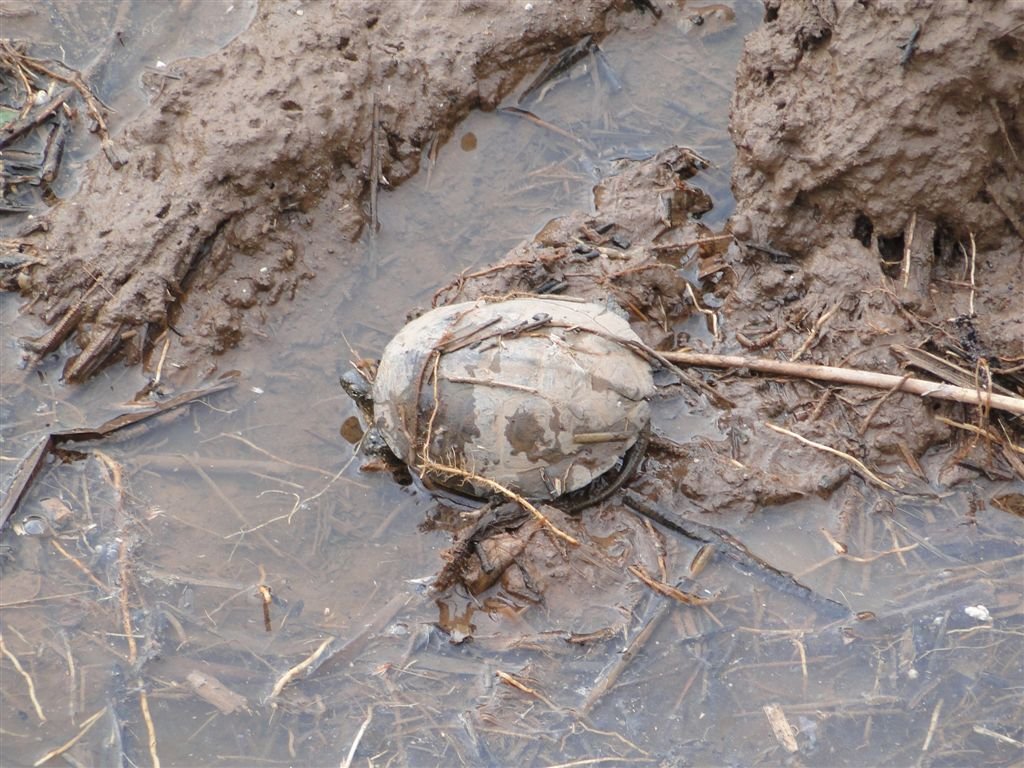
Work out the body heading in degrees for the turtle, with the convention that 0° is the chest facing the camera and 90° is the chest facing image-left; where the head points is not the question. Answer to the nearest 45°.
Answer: approximately 90°

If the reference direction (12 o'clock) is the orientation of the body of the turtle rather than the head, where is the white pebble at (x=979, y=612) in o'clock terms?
The white pebble is roughly at 7 o'clock from the turtle.

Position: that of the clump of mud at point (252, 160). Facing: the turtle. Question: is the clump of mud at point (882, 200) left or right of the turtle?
left

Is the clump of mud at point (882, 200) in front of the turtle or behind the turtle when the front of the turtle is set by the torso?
behind

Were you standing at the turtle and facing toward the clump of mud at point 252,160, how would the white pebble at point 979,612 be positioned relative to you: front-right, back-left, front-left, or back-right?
back-right

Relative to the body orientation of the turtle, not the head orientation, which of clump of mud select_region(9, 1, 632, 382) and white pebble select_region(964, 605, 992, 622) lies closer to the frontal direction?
the clump of mud

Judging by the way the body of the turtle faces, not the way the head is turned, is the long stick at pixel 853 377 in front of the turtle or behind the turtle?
behind
